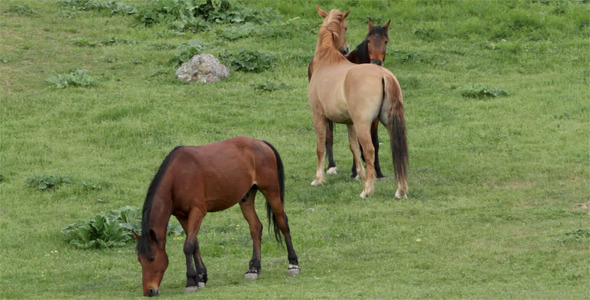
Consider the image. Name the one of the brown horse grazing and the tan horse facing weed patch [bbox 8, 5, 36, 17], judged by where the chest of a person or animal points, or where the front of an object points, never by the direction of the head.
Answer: the tan horse

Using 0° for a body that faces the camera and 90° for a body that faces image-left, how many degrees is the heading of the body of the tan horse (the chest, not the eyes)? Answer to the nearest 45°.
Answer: approximately 135°

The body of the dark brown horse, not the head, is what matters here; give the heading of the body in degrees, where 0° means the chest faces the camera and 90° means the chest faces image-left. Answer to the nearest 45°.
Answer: approximately 315°

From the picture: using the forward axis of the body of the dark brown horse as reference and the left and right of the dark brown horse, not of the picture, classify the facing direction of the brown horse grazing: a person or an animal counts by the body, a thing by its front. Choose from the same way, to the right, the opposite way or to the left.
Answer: to the right

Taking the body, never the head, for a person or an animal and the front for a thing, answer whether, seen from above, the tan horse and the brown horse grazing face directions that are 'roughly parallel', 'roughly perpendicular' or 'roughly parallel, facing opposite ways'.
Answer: roughly perpendicular

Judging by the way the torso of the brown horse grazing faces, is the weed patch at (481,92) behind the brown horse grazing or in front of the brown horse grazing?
behind

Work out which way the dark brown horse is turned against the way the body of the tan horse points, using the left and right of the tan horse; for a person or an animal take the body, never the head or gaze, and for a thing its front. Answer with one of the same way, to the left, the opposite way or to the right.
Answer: the opposite way

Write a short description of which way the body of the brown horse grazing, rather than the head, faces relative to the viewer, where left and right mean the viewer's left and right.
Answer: facing the viewer and to the left of the viewer

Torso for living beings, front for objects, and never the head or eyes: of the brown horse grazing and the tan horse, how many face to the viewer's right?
0

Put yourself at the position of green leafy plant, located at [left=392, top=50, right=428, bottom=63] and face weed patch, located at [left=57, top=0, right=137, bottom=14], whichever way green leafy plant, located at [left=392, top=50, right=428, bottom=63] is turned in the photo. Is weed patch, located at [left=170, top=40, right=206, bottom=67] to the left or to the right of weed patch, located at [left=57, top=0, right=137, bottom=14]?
left

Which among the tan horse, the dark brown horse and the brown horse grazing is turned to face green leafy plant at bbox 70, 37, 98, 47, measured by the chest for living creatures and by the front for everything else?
the tan horse

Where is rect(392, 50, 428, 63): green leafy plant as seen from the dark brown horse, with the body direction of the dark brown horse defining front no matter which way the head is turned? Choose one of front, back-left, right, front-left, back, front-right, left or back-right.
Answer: back-left

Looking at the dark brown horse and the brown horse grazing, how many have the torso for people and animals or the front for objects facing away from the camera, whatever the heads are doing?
0
